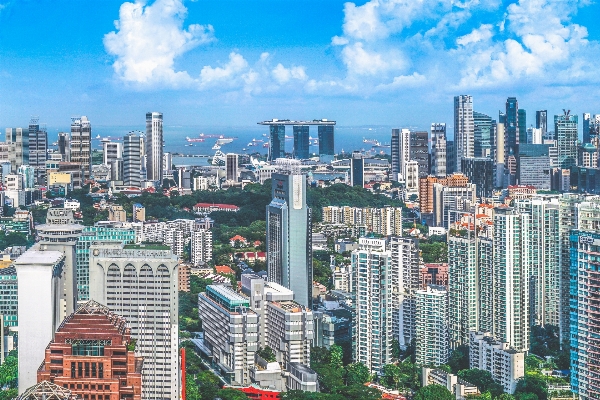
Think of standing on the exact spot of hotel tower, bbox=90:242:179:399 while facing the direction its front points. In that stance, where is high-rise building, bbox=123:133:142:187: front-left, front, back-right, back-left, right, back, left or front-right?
back

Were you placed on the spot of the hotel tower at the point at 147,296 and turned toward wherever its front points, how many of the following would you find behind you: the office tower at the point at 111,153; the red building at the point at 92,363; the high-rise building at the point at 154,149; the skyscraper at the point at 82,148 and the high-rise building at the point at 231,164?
4

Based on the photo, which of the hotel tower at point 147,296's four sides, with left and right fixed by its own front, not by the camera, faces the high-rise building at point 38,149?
back

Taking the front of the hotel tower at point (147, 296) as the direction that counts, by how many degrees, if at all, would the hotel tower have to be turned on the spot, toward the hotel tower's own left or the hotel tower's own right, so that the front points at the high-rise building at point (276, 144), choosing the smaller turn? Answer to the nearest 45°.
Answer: approximately 180°

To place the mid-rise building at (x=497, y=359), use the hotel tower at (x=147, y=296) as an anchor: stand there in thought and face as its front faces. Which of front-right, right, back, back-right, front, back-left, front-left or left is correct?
left

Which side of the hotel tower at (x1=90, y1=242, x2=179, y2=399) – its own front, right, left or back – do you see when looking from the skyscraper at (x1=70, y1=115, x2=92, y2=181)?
back

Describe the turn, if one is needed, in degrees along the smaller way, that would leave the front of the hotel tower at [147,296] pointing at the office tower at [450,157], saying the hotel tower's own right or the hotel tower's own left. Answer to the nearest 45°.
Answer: approximately 135° to the hotel tower's own left

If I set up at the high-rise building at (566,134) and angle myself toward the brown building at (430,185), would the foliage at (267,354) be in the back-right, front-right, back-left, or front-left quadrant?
front-left

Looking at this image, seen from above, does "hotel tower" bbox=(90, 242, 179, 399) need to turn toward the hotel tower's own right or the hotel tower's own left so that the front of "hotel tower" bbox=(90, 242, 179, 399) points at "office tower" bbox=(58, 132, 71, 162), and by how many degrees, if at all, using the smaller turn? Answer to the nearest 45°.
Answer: approximately 180°

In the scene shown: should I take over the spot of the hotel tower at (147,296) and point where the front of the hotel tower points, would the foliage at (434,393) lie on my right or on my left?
on my left

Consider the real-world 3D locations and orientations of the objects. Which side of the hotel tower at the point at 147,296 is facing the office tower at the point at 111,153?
back

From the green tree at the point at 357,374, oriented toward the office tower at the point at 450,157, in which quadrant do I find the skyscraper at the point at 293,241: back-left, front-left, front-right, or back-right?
front-left

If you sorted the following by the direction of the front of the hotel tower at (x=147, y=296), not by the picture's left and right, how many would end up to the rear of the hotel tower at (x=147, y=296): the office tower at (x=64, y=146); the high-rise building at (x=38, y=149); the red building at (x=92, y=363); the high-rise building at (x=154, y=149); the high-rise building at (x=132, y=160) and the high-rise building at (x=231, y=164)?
5

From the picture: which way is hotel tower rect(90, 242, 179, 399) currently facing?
toward the camera

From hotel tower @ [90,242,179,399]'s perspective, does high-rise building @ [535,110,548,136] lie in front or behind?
behind
